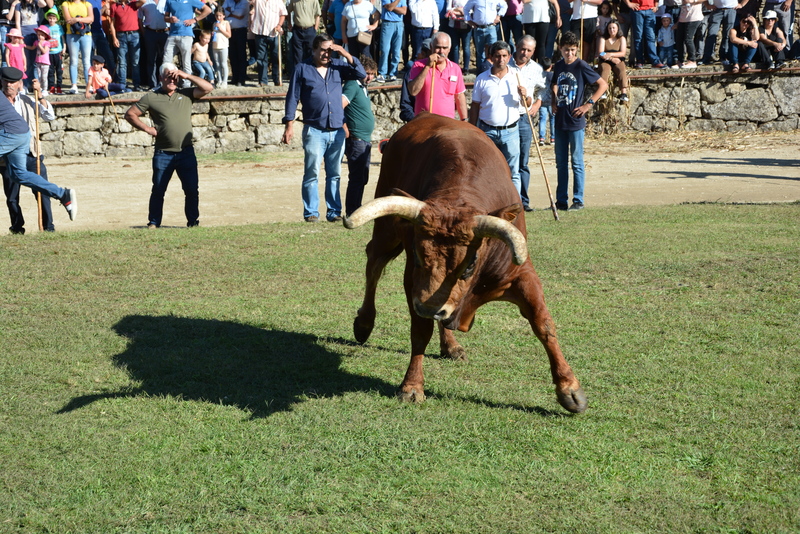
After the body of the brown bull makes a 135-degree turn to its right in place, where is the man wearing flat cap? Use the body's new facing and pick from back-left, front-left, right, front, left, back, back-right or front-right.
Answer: front

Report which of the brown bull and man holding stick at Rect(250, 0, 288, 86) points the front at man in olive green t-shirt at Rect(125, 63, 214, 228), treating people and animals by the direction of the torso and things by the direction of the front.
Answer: the man holding stick

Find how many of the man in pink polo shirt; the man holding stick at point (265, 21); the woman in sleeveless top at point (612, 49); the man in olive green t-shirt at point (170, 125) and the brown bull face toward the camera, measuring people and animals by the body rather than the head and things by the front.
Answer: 5

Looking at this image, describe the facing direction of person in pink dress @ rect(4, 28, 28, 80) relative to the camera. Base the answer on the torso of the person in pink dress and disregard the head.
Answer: toward the camera

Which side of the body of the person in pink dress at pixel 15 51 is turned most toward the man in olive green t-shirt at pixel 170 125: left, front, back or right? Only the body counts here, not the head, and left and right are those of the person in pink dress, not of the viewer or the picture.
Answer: front

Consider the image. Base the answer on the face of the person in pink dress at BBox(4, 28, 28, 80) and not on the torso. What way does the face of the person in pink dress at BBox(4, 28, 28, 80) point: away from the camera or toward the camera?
toward the camera

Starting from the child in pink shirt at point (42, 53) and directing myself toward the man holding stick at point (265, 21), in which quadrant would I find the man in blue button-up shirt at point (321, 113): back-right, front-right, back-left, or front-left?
front-right

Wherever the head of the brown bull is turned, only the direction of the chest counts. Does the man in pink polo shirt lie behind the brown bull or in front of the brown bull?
behind

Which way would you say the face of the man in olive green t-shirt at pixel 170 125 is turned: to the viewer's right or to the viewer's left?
to the viewer's right

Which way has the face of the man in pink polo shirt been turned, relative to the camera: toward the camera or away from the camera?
toward the camera

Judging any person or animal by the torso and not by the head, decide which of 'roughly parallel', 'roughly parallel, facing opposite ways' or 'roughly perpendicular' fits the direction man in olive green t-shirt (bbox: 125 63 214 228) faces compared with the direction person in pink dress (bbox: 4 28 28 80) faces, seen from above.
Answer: roughly parallel

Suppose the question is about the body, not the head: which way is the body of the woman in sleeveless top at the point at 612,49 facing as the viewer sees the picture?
toward the camera

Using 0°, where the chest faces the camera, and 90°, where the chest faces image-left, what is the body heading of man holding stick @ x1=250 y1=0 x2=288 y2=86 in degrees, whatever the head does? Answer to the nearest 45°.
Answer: approximately 0°

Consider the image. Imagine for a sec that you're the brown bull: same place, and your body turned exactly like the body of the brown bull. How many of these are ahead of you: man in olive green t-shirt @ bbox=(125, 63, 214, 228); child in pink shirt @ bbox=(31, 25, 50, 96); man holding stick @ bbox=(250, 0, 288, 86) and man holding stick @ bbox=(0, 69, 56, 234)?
0

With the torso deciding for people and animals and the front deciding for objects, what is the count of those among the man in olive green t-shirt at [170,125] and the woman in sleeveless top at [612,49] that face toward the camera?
2

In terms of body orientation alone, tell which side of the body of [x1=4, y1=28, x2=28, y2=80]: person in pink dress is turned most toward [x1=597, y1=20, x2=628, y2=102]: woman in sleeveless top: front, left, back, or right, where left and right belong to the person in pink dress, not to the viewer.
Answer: left

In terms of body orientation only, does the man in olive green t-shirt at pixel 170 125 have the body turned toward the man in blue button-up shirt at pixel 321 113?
no

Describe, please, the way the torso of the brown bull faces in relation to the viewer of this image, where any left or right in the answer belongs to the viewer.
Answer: facing the viewer

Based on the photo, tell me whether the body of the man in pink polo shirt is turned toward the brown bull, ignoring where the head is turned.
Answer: yes
